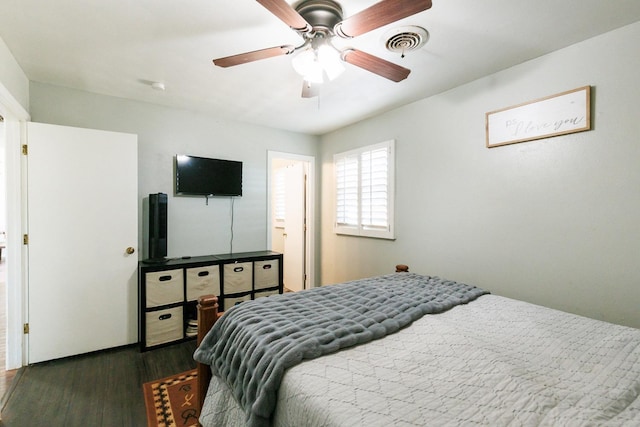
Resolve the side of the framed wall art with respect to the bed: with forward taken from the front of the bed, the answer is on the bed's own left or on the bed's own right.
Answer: on the bed's own right

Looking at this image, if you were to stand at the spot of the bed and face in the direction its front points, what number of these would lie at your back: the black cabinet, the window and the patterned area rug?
0

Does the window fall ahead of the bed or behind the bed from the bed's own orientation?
ahead

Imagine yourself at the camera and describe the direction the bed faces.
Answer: facing away from the viewer and to the left of the viewer

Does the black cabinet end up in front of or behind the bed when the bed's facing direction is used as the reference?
in front

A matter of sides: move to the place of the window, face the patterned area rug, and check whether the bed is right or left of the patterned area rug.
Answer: left

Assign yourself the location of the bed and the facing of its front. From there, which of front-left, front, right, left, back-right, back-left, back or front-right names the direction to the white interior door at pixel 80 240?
front-left

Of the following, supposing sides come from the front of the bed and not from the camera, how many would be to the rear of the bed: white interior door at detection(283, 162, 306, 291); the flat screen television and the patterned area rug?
0

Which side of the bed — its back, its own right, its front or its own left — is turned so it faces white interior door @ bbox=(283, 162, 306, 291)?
front

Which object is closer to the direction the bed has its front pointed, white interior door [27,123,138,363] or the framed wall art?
the white interior door
